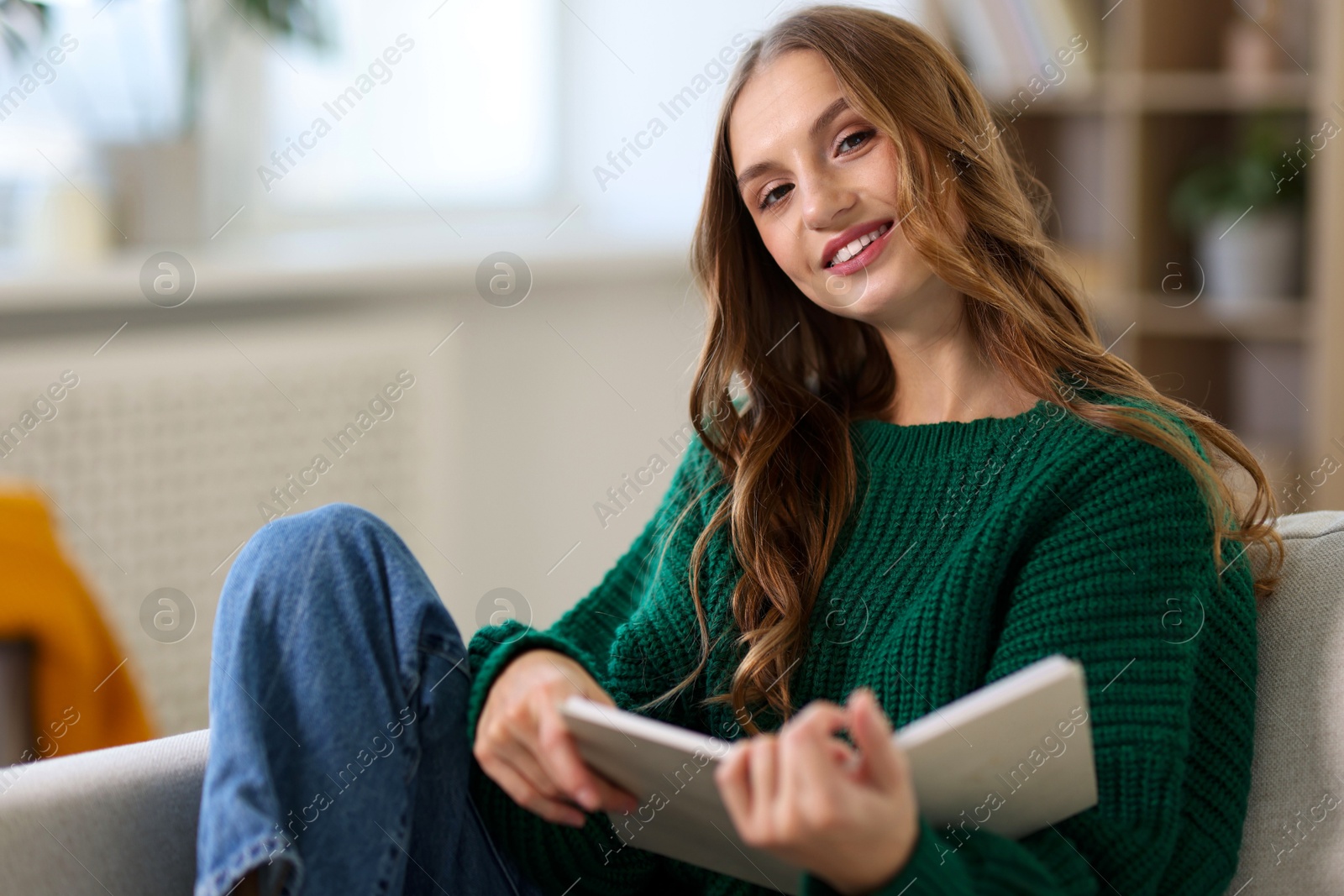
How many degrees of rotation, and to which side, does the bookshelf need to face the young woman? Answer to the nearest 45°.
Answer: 0° — it already faces them

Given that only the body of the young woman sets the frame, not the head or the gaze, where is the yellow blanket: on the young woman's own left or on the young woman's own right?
on the young woman's own right

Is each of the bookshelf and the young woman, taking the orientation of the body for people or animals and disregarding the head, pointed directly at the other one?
no

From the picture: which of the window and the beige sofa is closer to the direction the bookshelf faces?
the beige sofa

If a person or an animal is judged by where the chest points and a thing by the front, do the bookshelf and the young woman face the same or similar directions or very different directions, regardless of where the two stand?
same or similar directions

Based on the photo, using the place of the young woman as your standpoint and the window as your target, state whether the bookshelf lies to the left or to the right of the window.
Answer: right

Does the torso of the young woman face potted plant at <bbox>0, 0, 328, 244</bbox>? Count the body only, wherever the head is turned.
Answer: no

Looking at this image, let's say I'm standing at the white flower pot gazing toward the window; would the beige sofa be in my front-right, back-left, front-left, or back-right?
front-left

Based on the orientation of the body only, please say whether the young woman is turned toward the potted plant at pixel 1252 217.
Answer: no

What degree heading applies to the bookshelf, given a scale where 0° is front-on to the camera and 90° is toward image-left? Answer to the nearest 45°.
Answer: approximately 0°

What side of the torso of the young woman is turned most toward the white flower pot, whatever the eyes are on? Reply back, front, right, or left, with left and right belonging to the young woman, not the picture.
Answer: back

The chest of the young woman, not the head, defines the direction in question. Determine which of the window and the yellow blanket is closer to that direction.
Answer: the yellow blanket

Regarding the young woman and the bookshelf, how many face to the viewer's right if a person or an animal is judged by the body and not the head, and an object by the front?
0

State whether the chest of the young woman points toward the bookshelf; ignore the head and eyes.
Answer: no

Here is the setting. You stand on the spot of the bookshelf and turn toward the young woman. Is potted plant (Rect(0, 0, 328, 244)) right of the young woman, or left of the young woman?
right

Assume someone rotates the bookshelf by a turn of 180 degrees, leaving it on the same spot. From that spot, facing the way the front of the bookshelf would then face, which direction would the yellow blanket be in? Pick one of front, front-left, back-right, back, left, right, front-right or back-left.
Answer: back-left

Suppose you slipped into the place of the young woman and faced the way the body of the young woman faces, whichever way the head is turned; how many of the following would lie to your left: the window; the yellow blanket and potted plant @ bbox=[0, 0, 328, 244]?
0

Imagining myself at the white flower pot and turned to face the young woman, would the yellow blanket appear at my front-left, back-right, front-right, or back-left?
front-right

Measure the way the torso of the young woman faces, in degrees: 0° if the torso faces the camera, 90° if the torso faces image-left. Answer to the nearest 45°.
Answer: approximately 45°

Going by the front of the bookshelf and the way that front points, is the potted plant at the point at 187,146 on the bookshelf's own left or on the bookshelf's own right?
on the bookshelf's own right
